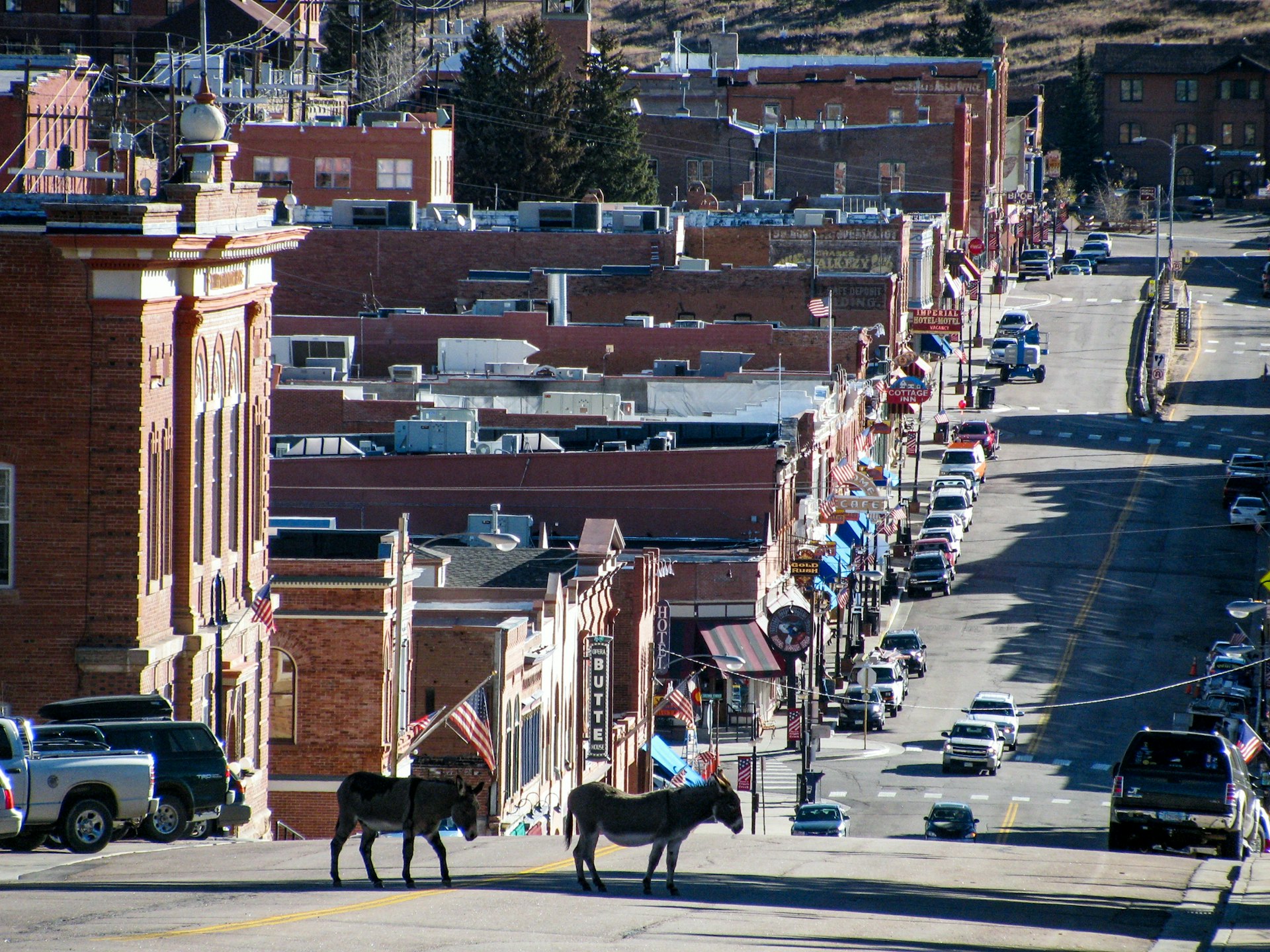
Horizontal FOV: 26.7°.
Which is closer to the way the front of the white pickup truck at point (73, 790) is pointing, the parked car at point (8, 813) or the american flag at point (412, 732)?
the parked car

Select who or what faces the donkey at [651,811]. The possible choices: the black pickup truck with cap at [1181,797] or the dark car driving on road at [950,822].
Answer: the dark car driving on road

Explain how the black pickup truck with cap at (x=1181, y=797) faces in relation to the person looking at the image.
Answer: facing away from the viewer

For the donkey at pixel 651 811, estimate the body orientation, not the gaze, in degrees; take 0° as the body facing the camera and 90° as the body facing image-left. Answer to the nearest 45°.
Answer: approximately 270°

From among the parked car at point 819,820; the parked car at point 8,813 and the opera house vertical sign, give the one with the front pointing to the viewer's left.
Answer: the parked car at point 8,813

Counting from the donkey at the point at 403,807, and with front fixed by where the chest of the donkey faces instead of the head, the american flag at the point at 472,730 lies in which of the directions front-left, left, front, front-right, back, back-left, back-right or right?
left

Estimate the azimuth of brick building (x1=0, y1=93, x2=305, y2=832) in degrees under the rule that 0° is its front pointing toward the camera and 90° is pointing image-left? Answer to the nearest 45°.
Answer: approximately 270°

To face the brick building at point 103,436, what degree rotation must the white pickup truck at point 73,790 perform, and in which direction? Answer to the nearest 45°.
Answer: approximately 90° to its right

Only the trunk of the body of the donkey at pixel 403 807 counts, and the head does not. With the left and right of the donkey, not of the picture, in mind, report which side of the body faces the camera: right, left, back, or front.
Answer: right

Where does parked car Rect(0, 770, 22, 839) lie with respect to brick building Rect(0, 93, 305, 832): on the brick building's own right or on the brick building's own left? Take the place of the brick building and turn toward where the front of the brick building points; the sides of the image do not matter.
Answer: on the brick building's own right

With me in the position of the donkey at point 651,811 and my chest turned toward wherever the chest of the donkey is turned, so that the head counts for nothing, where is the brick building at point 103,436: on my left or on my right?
on my left

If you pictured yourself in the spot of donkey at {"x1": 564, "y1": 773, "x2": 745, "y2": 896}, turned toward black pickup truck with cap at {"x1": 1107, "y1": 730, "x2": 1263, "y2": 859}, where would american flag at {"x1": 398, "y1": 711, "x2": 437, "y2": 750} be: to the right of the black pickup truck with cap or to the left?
left

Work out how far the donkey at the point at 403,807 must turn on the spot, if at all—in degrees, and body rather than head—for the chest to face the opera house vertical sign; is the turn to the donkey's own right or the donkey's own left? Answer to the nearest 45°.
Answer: approximately 90° to the donkey's own left

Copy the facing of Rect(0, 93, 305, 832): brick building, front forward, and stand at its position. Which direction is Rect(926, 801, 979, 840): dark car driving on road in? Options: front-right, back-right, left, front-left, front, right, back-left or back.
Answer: front-left
